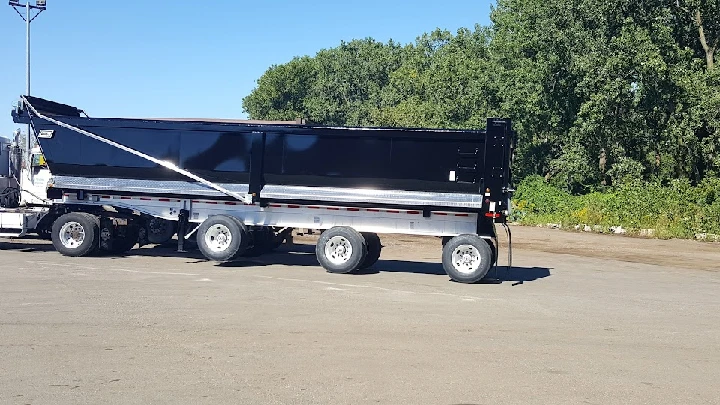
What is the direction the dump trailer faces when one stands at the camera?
facing to the left of the viewer

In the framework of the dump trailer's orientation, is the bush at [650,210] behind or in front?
behind
